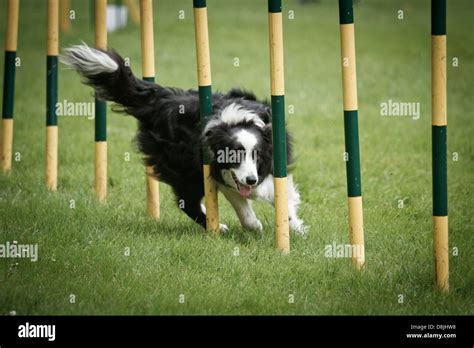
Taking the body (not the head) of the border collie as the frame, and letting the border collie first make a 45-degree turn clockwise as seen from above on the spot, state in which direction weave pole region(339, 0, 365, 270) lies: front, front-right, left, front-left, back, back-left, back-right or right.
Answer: front-left

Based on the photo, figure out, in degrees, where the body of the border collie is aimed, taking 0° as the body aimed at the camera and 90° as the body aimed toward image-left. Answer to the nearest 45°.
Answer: approximately 315°

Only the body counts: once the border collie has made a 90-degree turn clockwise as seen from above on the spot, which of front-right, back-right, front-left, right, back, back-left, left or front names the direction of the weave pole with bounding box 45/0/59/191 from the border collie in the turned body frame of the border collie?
right

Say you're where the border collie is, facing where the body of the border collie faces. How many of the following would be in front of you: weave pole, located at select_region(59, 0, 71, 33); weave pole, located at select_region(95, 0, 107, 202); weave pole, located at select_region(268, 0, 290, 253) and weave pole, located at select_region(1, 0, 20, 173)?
1

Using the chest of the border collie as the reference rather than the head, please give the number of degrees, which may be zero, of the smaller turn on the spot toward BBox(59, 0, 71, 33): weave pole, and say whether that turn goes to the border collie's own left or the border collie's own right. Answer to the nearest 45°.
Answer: approximately 135° to the border collie's own left

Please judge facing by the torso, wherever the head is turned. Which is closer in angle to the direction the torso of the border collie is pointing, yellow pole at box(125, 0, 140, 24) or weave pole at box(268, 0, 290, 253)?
the weave pole

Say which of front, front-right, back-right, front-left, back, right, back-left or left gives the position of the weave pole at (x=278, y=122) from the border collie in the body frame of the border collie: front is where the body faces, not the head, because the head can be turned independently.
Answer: front

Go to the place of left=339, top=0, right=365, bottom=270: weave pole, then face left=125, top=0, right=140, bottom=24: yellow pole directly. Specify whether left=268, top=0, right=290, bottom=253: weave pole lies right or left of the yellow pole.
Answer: left
